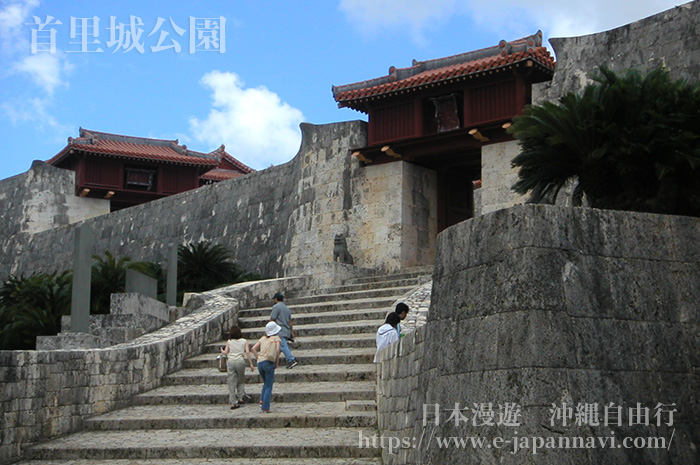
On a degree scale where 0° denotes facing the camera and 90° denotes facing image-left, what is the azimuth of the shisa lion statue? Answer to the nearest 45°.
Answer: approximately 45°

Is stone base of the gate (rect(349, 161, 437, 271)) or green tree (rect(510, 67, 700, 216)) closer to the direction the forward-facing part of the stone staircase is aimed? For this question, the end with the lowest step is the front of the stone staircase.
the green tree

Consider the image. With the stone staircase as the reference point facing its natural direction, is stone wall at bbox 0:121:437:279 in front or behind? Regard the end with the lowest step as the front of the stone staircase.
behind

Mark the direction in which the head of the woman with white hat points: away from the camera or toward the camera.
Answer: away from the camera

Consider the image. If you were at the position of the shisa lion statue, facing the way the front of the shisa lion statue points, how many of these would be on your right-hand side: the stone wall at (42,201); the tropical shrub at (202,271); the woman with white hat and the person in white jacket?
2

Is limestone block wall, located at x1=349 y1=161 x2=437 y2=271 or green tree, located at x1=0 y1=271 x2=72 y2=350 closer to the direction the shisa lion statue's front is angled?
the green tree

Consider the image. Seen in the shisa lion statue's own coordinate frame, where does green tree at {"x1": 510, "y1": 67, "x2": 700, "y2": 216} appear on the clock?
The green tree is roughly at 10 o'clock from the shisa lion statue.

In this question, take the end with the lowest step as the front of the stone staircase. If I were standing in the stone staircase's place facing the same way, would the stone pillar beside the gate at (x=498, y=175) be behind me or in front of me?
behind

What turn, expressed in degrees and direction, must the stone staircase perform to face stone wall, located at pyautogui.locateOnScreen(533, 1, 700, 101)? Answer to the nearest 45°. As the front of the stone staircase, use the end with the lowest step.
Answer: approximately 135° to its left

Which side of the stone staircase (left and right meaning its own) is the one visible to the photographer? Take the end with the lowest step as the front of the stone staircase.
front

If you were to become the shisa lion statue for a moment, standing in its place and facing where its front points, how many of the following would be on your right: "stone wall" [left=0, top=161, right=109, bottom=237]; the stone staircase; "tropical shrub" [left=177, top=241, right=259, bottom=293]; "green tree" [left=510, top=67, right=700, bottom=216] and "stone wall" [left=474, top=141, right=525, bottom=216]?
2

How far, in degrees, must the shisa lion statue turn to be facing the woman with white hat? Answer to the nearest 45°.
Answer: approximately 45° to its left

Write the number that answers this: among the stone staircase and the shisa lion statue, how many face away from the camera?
0
